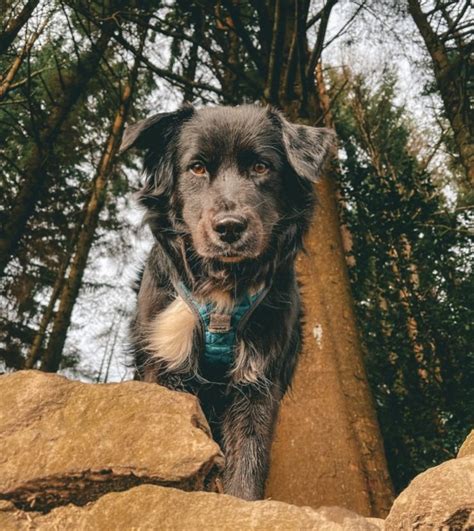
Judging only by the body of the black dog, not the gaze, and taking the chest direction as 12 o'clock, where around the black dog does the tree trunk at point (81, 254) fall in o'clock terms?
The tree trunk is roughly at 5 o'clock from the black dog.

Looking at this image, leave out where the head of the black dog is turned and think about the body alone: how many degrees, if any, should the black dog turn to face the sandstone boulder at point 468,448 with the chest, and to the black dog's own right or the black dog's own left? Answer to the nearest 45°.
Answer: approximately 45° to the black dog's own left

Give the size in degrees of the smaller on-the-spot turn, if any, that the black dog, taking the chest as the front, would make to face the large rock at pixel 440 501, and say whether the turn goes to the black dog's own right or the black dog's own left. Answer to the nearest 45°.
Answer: approximately 45° to the black dog's own left

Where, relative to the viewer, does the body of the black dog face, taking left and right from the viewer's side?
facing the viewer

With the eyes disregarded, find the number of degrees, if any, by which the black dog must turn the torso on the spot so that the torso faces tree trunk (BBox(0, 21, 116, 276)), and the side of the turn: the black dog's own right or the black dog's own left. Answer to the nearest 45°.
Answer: approximately 135° to the black dog's own right

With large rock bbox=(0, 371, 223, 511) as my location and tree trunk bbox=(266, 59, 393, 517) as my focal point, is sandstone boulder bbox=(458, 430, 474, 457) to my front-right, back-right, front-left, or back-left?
front-right
